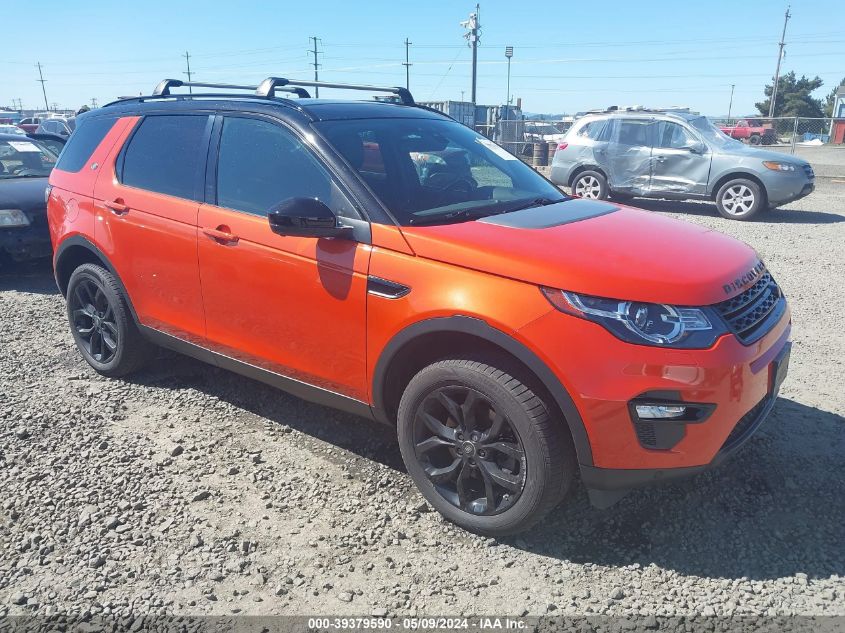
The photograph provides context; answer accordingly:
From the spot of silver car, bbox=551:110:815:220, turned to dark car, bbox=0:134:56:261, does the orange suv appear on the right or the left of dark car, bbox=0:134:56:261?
left

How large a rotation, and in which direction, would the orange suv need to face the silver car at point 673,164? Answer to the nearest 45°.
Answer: approximately 90° to its left

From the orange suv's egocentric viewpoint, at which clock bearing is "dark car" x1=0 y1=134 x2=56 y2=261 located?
The dark car is roughly at 6 o'clock from the orange suv.

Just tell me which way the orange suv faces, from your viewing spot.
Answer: facing the viewer and to the right of the viewer

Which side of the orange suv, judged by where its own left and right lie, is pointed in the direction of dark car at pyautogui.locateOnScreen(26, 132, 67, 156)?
back
